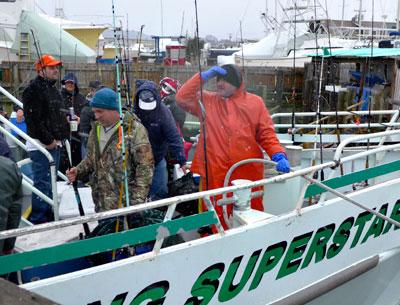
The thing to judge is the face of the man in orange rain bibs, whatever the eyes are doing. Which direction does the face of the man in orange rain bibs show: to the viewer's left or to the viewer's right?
to the viewer's left

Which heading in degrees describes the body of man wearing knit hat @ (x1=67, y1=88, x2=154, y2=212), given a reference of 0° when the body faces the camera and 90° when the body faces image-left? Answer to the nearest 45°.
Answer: approximately 45°

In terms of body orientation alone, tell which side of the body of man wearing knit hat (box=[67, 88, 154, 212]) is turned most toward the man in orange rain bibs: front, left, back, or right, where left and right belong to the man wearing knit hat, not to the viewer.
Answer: back

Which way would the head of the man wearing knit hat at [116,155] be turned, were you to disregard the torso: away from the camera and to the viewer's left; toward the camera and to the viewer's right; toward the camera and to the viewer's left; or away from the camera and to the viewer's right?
toward the camera and to the viewer's left

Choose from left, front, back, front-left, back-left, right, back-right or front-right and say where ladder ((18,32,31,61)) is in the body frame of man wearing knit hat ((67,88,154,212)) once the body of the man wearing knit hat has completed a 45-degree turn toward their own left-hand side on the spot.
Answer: back
